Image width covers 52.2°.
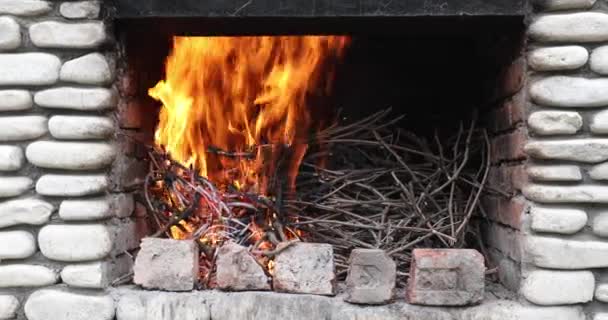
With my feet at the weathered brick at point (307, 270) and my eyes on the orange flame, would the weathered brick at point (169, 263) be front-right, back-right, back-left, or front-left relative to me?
front-left

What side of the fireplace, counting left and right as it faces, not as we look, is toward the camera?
front
